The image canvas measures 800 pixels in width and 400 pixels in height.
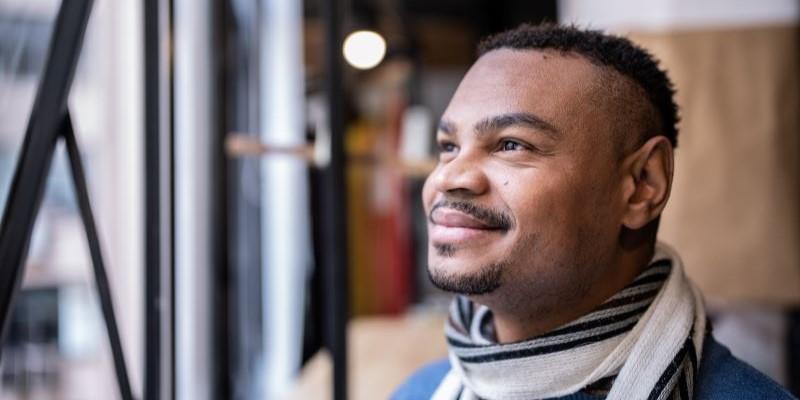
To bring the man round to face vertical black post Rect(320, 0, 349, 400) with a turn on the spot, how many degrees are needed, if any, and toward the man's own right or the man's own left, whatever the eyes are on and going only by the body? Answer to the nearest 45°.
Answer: approximately 90° to the man's own right

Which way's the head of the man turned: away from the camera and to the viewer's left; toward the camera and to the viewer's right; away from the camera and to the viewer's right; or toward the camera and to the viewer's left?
toward the camera and to the viewer's left

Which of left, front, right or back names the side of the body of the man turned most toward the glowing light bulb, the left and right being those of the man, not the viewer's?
right

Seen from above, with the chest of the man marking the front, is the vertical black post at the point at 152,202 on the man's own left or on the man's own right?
on the man's own right

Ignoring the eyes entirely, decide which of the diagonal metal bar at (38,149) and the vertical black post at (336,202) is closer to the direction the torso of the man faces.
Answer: the diagonal metal bar

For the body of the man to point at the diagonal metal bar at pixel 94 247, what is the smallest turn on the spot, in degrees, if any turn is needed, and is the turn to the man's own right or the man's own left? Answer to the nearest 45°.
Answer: approximately 45° to the man's own right

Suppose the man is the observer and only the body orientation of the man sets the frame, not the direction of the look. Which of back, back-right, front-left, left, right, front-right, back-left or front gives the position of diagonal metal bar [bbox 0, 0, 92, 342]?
front-right

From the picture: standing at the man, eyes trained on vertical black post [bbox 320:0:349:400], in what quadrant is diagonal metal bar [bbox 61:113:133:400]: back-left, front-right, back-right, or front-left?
front-left

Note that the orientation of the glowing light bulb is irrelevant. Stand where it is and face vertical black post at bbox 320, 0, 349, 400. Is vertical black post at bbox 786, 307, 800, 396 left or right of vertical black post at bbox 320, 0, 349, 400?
left

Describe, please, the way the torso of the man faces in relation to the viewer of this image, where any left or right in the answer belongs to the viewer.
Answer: facing the viewer and to the left of the viewer

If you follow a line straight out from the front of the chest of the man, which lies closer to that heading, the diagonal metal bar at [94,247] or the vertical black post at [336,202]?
the diagonal metal bar
